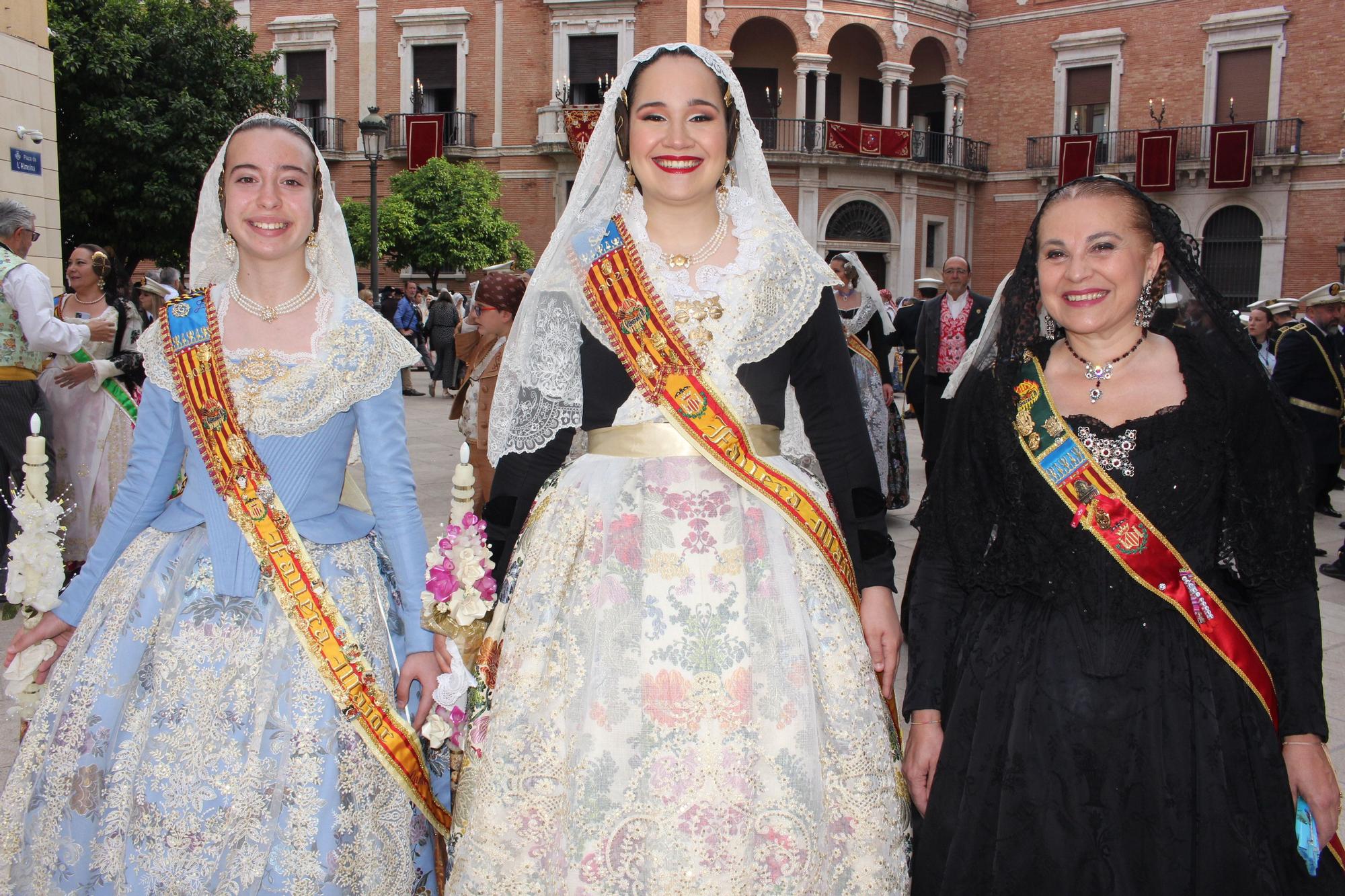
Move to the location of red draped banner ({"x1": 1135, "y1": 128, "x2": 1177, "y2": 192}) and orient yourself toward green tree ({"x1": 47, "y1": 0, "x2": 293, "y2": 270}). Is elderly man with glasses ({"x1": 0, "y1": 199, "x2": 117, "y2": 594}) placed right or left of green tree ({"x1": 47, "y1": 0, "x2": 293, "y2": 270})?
left

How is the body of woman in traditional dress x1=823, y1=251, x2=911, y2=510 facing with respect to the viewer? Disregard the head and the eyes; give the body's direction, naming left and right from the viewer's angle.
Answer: facing the viewer and to the left of the viewer

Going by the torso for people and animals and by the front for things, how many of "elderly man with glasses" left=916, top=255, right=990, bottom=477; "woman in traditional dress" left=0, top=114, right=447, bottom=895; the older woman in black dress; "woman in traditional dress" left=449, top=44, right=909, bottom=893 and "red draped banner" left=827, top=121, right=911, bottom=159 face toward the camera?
5

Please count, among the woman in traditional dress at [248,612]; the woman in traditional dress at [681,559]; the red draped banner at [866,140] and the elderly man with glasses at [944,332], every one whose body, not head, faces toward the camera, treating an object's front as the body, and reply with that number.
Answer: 4

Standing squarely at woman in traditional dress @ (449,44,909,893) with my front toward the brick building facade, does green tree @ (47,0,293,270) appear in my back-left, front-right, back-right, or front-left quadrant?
front-left

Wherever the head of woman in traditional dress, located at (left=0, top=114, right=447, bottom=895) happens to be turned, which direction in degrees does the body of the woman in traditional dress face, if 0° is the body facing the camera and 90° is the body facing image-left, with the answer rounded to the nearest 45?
approximately 0°

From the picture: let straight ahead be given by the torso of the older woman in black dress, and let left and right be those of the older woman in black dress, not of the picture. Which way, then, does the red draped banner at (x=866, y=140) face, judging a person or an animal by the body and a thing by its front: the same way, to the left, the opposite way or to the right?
the same way

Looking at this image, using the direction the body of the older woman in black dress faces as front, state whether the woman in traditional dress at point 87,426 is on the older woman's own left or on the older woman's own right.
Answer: on the older woman's own right

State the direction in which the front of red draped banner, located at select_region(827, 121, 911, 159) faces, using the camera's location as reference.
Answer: facing the viewer

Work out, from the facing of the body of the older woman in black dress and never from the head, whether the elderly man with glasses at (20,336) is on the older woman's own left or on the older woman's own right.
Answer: on the older woman's own right

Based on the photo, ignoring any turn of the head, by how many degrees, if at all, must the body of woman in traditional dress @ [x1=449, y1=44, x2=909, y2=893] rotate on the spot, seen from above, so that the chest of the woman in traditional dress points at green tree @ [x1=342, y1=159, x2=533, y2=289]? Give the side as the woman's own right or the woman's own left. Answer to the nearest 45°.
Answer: approximately 180°

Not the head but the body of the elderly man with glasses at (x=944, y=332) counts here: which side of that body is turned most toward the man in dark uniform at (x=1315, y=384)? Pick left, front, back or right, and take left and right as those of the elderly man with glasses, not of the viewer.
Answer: left

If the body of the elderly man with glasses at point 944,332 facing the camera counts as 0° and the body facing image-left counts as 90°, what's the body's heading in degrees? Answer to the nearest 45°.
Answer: approximately 0°

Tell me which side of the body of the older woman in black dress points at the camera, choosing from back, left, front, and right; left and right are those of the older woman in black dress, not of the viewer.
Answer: front

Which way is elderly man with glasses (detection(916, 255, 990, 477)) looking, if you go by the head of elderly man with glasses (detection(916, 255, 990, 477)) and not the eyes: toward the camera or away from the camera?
toward the camera

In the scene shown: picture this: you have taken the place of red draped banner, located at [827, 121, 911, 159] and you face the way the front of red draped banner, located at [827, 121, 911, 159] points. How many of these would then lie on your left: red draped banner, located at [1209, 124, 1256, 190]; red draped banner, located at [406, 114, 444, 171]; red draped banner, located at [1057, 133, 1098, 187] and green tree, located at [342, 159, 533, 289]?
2

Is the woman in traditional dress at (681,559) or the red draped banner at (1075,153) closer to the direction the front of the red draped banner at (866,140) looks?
the woman in traditional dress
